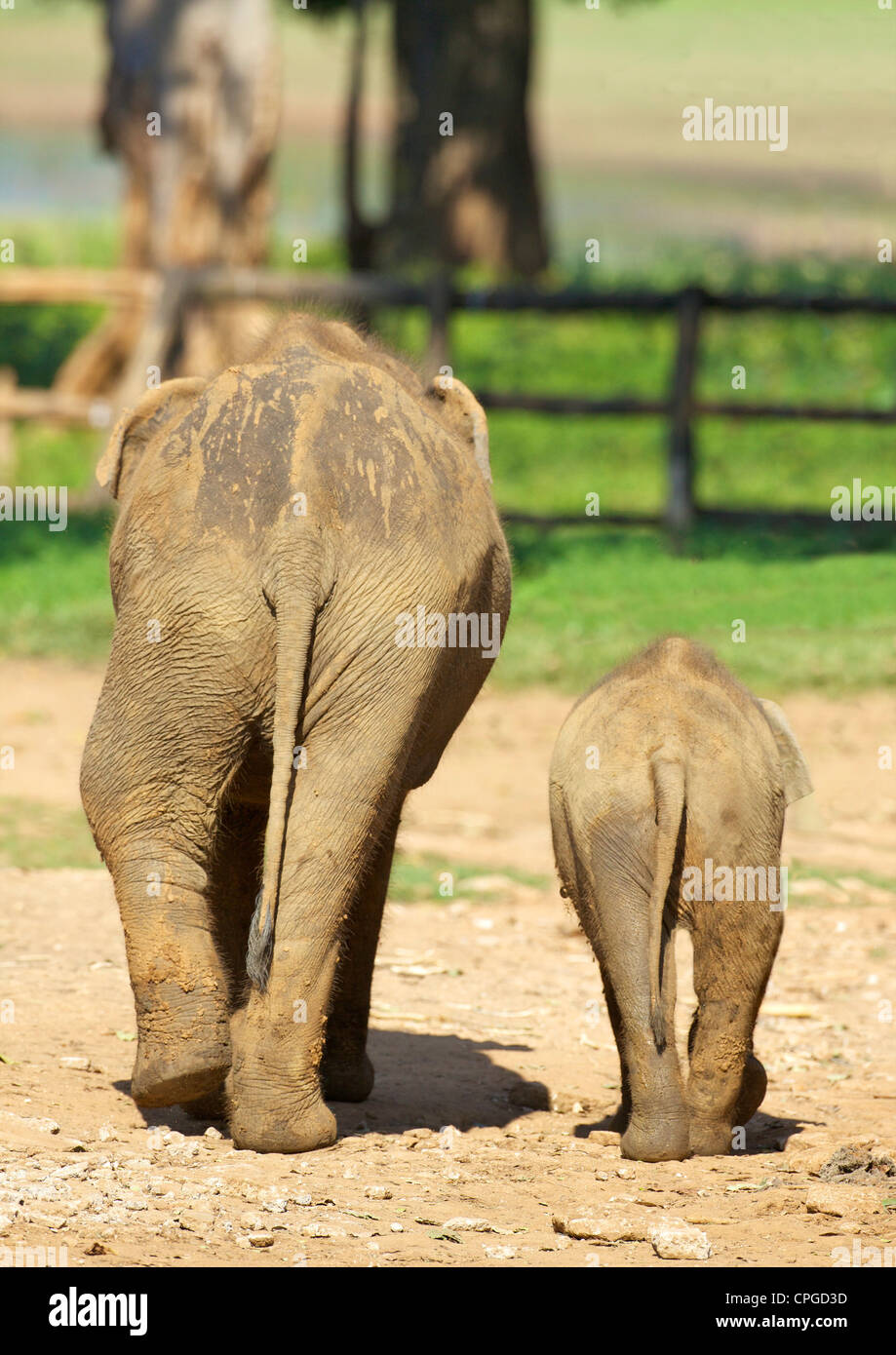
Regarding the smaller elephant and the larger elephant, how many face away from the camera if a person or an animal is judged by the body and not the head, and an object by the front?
2

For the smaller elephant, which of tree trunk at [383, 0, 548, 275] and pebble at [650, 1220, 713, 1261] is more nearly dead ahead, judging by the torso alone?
the tree trunk

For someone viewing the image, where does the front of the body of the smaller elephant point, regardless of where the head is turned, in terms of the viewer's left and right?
facing away from the viewer

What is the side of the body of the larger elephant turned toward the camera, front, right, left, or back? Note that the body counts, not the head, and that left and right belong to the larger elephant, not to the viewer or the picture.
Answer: back

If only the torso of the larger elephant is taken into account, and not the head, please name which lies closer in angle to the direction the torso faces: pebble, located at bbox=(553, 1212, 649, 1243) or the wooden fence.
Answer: the wooden fence

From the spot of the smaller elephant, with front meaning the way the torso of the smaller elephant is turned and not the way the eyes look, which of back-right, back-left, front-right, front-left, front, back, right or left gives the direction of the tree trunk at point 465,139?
front

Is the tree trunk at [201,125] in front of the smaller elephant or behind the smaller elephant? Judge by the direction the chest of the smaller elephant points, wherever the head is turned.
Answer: in front

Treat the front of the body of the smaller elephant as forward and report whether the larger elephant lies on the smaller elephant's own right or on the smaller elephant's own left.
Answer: on the smaller elephant's own left

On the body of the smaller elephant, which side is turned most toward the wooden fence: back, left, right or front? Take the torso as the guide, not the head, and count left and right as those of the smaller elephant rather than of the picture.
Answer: front

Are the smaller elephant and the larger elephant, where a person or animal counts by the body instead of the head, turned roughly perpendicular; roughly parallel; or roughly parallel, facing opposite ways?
roughly parallel

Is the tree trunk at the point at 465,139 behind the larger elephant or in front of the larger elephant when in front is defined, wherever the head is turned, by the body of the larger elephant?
in front

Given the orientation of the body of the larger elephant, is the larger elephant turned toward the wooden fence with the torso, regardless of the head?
yes

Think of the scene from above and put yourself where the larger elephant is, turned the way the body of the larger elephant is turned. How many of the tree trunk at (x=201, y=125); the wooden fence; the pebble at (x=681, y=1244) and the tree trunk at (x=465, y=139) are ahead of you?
3
